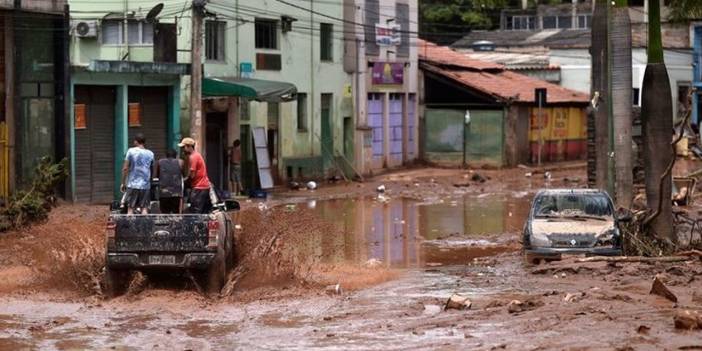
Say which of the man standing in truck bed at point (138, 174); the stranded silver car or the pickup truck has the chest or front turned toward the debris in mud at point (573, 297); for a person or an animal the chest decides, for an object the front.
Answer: the stranded silver car

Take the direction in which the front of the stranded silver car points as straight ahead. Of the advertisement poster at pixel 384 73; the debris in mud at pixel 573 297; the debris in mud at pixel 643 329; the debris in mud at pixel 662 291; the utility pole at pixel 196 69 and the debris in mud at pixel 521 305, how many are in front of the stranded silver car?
4

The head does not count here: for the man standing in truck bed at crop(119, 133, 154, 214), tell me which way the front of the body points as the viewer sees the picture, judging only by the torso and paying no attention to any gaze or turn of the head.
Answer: away from the camera

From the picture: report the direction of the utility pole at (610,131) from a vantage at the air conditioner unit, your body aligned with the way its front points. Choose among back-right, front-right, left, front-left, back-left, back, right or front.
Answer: front-left

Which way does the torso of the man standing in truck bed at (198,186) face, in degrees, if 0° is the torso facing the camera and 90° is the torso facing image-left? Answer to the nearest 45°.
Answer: approximately 135°

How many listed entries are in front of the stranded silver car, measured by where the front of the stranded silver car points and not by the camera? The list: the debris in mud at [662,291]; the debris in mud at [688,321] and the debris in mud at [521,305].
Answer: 3

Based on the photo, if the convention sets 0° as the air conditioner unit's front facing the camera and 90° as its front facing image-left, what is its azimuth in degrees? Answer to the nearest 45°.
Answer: approximately 0°

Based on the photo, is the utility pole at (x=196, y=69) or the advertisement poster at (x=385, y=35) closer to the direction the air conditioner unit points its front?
the utility pole

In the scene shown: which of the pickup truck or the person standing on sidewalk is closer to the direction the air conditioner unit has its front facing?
the pickup truck

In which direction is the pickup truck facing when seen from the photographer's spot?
facing away from the viewer

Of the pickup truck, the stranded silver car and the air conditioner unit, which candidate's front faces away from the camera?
the pickup truck

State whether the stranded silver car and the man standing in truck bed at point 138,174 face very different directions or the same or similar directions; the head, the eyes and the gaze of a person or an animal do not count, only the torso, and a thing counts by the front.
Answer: very different directions
